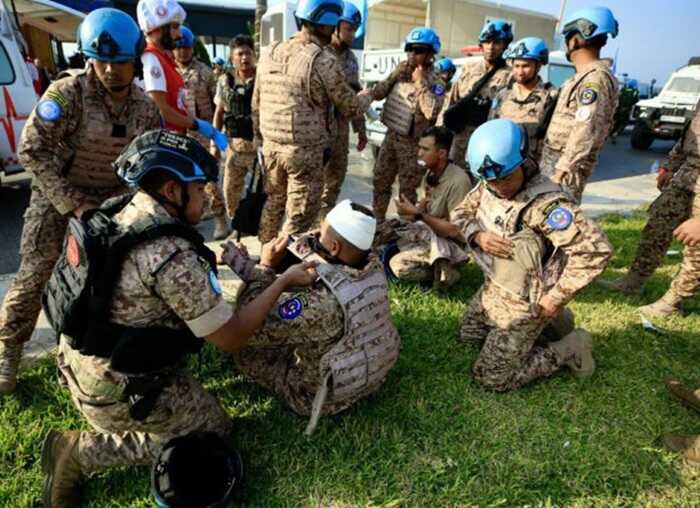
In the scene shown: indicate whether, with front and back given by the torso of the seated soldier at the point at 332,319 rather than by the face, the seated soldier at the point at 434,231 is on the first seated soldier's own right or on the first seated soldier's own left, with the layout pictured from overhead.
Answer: on the first seated soldier's own right

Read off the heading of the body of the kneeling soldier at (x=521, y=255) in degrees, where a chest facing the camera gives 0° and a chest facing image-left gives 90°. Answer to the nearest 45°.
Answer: approximately 45°

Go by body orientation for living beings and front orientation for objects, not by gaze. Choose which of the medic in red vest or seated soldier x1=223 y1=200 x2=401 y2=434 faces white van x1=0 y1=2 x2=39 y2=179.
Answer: the seated soldier

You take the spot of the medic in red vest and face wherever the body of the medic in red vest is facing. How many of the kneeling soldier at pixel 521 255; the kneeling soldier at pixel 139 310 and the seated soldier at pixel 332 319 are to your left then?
0

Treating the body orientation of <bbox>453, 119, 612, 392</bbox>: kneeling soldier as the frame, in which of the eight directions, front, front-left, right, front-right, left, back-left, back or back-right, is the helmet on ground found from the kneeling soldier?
front

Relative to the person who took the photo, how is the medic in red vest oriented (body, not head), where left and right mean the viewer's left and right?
facing to the right of the viewer

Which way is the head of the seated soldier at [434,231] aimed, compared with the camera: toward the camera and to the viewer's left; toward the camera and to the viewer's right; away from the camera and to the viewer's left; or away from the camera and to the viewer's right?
toward the camera and to the viewer's left

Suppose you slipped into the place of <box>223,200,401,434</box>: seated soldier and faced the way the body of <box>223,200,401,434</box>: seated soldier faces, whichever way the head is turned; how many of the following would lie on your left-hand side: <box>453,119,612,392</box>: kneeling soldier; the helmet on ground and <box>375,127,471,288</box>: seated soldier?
1

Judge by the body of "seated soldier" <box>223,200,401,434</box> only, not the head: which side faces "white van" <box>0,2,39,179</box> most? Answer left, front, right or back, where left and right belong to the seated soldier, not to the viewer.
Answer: front

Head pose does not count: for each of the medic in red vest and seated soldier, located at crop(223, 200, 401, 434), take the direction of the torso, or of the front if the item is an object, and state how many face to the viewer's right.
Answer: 1

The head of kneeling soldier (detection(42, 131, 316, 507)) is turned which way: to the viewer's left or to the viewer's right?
to the viewer's right

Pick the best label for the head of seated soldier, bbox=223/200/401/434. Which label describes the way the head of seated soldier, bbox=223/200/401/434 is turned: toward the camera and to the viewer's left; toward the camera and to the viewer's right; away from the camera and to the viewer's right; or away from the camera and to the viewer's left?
away from the camera and to the viewer's left

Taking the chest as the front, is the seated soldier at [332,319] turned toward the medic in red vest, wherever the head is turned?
yes

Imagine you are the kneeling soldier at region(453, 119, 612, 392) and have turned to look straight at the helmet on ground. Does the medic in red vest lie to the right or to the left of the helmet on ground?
right
